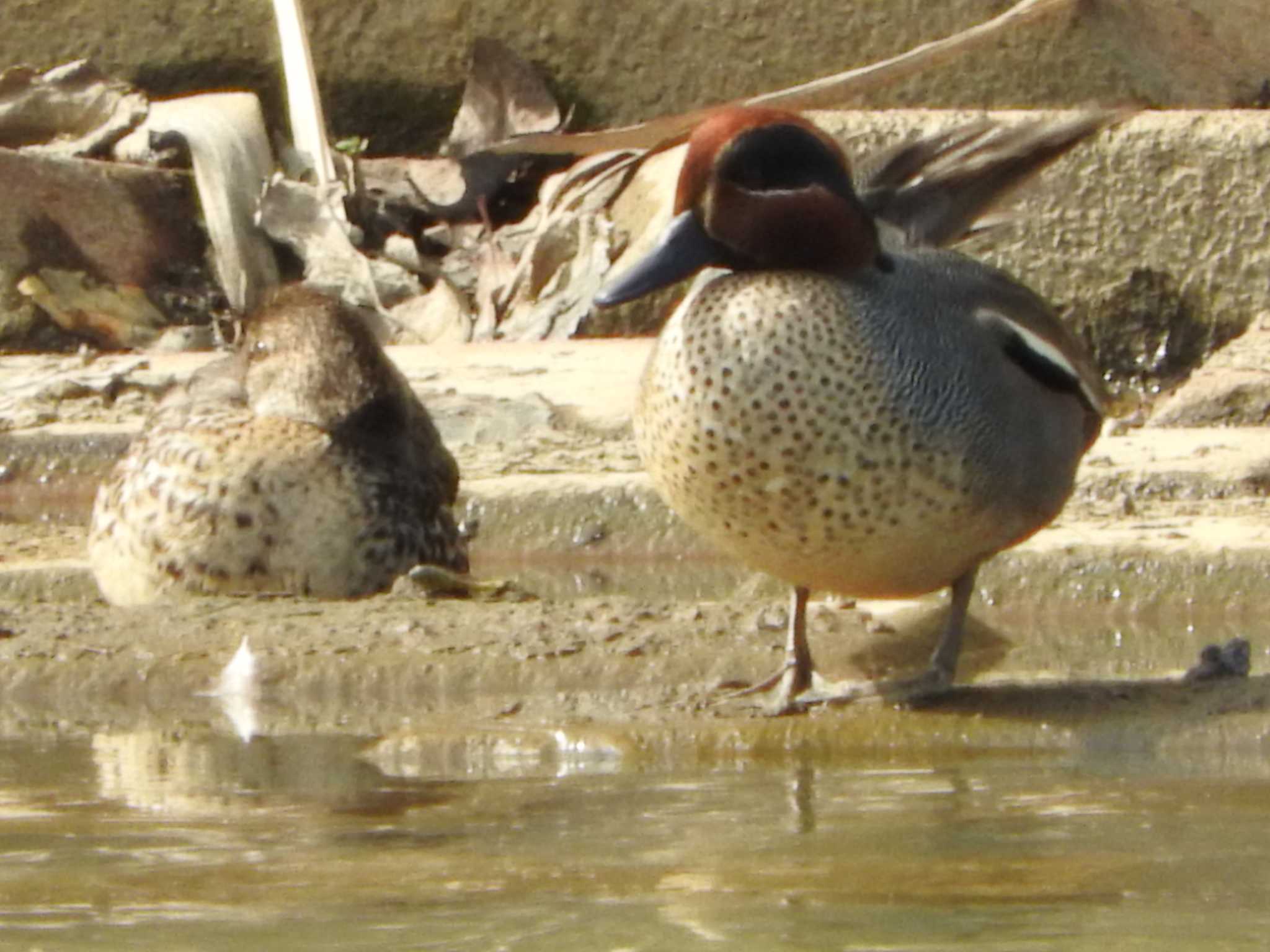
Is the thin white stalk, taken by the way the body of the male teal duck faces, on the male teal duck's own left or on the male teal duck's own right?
on the male teal duck's own right

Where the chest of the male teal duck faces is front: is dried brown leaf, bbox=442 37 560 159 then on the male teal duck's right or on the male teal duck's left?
on the male teal duck's right

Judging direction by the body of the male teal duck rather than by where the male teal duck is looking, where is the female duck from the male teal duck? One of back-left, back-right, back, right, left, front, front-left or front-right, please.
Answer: right
